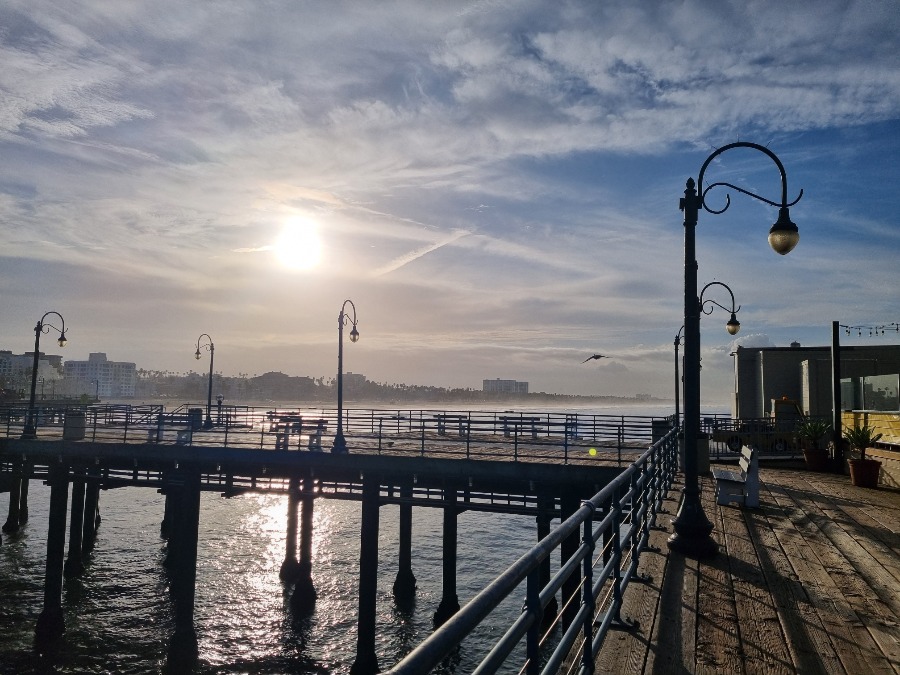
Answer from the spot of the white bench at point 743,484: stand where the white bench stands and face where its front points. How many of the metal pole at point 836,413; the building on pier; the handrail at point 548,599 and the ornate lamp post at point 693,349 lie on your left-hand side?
2

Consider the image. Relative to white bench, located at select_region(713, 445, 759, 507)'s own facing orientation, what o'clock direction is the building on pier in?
The building on pier is roughly at 3 o'clock from the white bench.

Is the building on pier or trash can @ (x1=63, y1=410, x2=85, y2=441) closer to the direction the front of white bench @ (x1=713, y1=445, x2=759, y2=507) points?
the trash can

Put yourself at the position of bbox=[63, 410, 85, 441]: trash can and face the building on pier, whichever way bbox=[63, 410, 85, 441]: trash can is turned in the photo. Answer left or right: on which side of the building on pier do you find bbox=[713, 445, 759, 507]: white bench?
right

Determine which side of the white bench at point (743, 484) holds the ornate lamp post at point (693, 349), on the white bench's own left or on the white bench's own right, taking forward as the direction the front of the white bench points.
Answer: on the white bench's own left

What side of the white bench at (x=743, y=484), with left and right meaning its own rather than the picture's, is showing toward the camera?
left

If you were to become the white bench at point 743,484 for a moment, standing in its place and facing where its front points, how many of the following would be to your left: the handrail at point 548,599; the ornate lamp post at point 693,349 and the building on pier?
2
